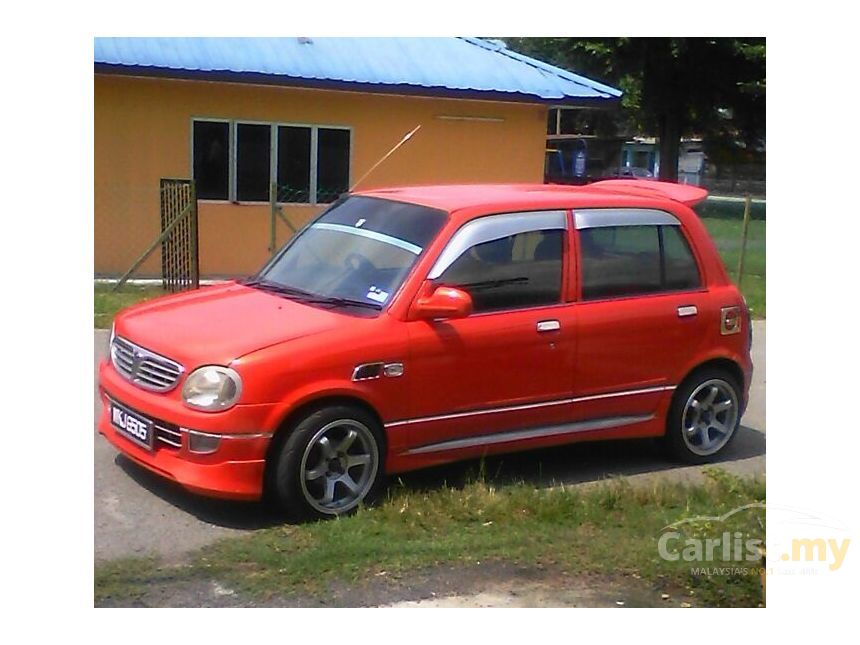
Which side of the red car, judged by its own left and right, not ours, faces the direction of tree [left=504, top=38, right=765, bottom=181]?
back

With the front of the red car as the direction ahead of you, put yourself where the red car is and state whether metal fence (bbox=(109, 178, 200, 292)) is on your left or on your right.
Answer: on your right

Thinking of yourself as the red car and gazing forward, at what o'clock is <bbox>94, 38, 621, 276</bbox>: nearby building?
The nearby building is roughly at 4 o'clock from the red car.

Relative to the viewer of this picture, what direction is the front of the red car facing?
facing the viewer and to the left of the viewer
